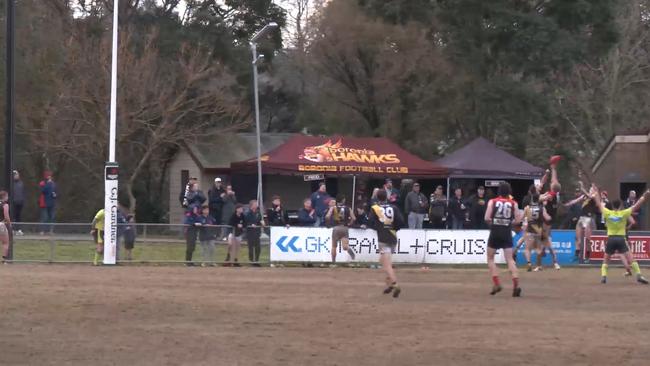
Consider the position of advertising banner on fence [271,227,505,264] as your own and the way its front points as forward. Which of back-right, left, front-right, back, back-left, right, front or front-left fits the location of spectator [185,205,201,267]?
right

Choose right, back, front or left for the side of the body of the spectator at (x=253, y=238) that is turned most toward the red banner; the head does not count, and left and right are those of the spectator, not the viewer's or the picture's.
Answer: left

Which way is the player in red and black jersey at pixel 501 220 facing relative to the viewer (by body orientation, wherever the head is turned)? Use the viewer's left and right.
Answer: facing away from the viewer

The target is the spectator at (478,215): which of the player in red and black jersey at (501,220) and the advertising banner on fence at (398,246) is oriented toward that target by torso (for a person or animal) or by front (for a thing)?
the player in red and black jersey

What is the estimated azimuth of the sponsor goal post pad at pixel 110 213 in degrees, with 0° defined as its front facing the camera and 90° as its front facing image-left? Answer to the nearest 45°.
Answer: approximately 0°

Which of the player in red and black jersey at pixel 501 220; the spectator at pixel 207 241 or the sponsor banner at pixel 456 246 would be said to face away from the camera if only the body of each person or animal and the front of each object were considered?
the player in red and black jersey

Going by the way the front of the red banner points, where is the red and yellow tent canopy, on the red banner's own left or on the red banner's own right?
on the red banner's own right

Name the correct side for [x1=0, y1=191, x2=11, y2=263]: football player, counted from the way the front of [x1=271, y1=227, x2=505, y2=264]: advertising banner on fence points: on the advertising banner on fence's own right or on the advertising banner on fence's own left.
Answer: on the advertising banner on fence's own right

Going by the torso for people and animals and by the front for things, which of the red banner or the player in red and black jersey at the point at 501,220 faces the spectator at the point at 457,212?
the player in red and black jersey

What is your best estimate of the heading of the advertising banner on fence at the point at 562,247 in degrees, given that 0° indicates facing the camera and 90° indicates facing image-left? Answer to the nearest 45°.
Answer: approximately 0°

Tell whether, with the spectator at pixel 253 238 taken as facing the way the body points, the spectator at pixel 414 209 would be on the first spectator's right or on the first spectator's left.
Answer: on the first spectator's left
